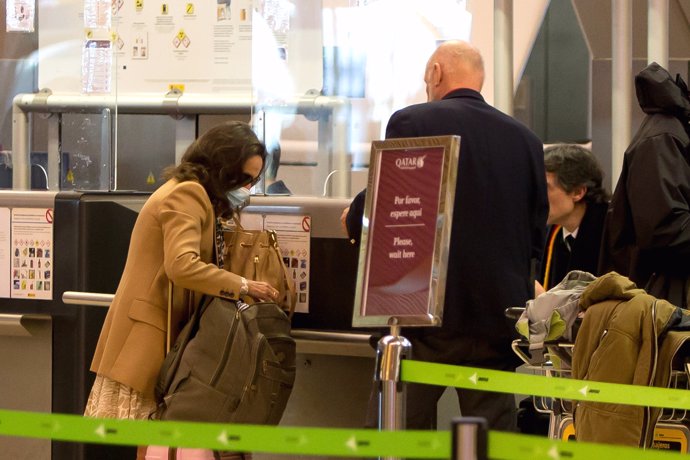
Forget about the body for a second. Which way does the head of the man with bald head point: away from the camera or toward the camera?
away from the camera

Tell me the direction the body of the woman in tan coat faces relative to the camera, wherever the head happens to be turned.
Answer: to the viewer's right

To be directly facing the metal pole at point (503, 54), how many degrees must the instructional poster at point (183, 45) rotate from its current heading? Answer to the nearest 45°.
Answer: approximately 45° to its left

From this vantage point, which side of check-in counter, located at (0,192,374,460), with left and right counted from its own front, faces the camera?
front

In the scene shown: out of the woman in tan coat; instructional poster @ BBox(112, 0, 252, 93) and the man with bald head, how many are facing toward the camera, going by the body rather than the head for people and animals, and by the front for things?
1

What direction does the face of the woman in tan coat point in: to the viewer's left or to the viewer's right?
to the viewer's right

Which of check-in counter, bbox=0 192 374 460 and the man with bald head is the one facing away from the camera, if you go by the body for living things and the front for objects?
the man with bald head

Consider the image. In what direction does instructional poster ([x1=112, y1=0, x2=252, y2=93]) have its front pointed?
toward the camera

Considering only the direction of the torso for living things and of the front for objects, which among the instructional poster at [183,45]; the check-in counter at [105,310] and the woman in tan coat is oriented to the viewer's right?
the woman in tan coat

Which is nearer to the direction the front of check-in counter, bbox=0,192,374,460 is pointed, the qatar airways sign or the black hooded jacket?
the qatar airways sign

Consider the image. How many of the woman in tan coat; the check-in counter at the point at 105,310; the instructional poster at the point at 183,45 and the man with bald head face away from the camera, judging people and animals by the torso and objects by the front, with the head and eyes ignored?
1

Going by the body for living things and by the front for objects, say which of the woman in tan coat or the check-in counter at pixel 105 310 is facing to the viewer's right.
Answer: the woman in tan coat

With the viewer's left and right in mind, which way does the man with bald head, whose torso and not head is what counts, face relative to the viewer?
facing away from the viewer

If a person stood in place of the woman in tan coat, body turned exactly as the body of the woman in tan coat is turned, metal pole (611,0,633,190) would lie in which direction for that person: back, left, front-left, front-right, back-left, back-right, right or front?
front-left
